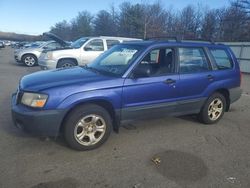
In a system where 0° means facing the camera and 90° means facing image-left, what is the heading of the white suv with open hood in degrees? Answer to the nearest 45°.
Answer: approximately 45°

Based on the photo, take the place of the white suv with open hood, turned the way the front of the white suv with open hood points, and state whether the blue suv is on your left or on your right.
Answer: on your left

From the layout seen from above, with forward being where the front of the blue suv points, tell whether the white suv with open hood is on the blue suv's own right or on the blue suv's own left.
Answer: on the blue suv's own right

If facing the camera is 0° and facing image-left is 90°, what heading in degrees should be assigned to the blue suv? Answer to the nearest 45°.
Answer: approximately 45°

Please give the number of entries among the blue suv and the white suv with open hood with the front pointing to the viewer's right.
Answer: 0
